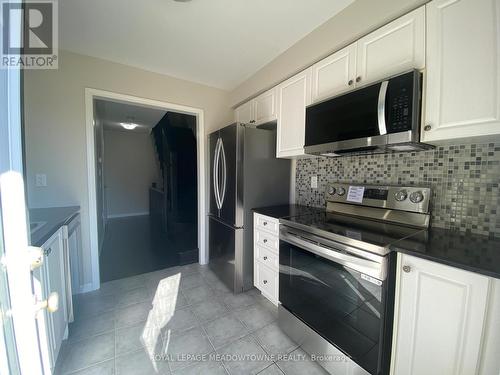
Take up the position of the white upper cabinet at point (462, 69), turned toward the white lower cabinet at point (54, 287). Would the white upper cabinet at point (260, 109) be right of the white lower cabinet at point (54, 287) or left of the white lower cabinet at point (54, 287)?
right

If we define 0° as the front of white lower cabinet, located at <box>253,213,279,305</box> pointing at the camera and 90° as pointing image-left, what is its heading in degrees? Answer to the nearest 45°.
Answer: approximately 45°

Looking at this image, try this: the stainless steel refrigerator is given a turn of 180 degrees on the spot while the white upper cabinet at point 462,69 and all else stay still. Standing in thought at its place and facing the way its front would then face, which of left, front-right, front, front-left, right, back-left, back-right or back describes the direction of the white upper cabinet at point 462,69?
right

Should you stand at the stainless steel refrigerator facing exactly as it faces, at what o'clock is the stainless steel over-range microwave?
The stainless steel over-range microwave is roughly at 9 o'clock from the stainless steel refrigerator.

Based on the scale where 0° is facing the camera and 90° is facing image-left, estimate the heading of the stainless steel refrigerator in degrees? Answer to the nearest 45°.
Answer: approximately 45°

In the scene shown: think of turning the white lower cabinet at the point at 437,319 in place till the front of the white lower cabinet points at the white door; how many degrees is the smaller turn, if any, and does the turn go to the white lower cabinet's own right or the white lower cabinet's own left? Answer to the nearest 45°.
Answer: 0° — it already faces it
